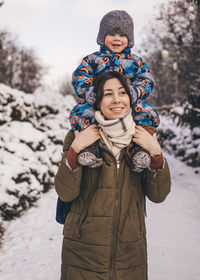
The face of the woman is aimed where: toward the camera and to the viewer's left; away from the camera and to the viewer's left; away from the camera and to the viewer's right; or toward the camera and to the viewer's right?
toward the camera and to the viewer's right

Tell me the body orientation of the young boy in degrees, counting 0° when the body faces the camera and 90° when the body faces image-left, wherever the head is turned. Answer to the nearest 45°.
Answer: approximately 0°

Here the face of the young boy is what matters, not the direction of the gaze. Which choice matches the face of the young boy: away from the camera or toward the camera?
toward the camera

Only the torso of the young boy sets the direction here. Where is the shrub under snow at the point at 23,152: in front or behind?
behind

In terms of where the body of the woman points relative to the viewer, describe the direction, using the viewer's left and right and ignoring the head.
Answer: facing the viewer
